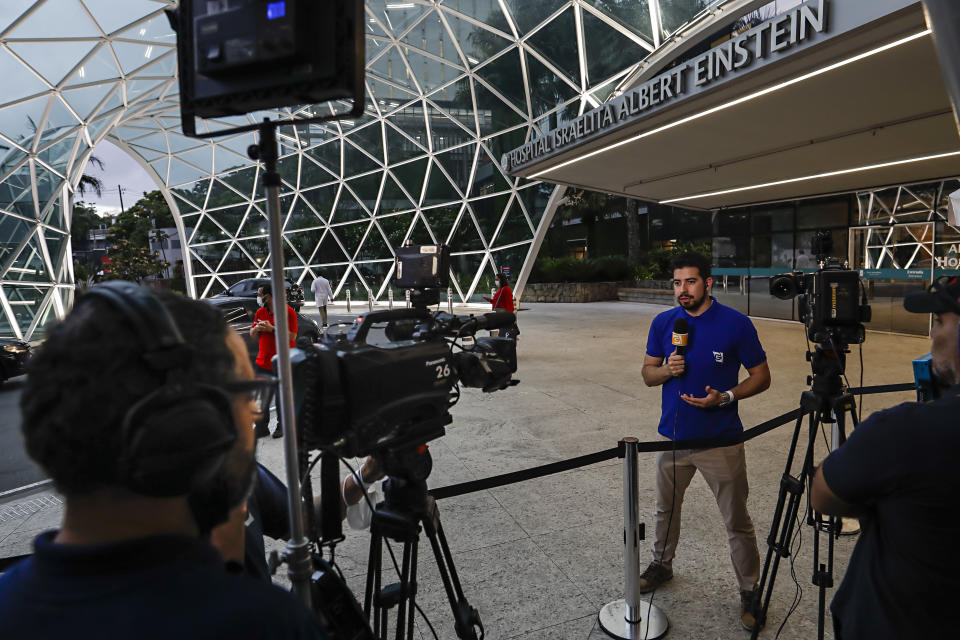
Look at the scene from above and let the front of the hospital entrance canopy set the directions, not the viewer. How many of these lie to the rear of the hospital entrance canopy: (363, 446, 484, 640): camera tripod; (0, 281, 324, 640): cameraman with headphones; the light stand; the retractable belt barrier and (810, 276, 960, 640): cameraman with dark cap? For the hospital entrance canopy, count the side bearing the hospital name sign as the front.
0

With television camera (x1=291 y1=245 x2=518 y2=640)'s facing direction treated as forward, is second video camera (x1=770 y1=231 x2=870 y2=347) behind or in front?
in front

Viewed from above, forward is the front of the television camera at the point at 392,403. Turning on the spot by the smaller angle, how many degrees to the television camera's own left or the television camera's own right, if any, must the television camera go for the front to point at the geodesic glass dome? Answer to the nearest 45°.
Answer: approximately 45° to the television camera's own left

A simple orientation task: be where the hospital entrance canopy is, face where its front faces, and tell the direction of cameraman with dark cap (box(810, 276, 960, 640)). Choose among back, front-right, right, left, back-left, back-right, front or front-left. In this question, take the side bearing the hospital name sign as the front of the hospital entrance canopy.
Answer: front-left

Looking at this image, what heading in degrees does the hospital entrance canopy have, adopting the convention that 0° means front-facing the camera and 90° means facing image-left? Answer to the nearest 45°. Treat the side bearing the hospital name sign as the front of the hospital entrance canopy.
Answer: approximately 45°

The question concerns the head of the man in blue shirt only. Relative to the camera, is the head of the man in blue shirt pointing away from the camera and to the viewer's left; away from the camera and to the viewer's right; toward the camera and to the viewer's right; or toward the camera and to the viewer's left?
toward the camera and to the viewer's left

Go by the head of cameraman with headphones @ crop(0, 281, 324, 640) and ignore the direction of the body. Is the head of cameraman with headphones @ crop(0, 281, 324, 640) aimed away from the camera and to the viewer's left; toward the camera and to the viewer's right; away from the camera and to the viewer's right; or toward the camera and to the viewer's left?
away from the camera and to the viewer's right

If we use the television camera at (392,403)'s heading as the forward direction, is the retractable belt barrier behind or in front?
in front

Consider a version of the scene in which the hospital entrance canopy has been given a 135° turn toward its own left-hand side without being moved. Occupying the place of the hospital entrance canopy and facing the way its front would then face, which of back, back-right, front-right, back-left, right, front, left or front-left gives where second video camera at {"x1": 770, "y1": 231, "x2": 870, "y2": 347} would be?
right

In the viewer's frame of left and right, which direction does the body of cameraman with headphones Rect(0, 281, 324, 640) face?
facing away from the viewer and to the right of the viewer

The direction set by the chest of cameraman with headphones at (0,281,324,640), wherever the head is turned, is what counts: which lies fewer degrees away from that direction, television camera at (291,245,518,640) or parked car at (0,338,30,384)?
the television camera

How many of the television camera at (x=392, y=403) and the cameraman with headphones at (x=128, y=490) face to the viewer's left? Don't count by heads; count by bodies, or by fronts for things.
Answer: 0

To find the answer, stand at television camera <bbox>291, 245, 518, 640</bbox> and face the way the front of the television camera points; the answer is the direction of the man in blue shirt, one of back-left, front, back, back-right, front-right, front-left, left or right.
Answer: front

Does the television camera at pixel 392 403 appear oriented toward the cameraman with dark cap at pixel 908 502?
no

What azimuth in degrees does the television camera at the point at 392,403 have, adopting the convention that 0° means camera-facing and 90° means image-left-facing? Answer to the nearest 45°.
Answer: approximately 225°

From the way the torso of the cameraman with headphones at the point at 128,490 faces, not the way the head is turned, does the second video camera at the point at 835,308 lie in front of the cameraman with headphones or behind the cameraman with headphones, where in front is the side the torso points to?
in front

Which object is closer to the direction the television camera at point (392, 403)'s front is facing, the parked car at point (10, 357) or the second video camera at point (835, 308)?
the second video camera

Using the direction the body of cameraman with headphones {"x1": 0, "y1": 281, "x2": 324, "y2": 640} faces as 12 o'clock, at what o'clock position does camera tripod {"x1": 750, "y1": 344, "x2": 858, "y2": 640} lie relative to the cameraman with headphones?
The camera tripod is roughly at 1 o'clock from the cameraman with headphones.

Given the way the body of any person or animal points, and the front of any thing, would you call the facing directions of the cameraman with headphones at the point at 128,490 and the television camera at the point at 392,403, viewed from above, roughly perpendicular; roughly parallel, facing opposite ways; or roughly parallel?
roughly parallel
